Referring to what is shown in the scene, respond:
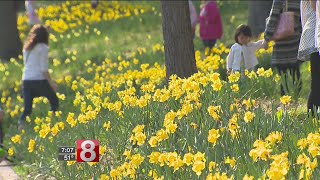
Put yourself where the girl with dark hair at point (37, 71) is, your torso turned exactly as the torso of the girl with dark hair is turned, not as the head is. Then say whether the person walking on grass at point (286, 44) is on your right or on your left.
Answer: on your right

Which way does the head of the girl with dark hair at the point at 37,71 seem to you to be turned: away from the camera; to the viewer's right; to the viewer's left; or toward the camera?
away from the camera

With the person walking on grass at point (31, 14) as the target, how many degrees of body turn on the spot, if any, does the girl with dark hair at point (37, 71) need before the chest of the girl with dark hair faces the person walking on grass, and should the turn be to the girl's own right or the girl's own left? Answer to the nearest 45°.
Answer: approximately 45° to the girl's own left

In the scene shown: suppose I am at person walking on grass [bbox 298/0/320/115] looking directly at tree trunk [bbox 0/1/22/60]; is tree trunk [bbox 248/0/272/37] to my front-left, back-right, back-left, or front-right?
front-right

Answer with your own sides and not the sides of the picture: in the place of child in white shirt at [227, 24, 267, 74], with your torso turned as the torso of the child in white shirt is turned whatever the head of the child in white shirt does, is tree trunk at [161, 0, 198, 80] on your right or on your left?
on your right
